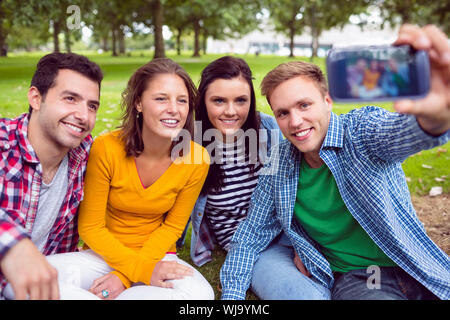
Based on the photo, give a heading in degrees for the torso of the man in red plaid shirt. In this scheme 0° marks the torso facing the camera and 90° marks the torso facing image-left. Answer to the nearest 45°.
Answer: approximately 315°

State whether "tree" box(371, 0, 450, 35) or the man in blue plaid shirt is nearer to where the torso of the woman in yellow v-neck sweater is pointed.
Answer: the man in blue plaid shirt

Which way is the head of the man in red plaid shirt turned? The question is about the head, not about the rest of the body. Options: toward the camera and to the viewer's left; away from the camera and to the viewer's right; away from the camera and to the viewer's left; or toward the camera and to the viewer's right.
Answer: toward the camera and to the viewer's right

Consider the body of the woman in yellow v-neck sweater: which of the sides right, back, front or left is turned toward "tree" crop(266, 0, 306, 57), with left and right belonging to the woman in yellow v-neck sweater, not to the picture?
back

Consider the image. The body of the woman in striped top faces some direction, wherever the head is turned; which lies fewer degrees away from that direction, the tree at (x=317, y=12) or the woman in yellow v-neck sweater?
the woman in yellow v-neck sweater

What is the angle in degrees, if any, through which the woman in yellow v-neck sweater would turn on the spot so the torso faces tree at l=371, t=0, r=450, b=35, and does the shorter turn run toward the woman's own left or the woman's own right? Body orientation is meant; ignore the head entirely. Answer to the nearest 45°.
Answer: approximately 135° to the woman's own left

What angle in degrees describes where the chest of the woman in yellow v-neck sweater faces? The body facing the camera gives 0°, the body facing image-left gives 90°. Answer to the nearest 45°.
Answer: approximately 0°

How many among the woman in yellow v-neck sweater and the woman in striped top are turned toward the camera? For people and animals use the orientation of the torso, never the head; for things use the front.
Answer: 2
